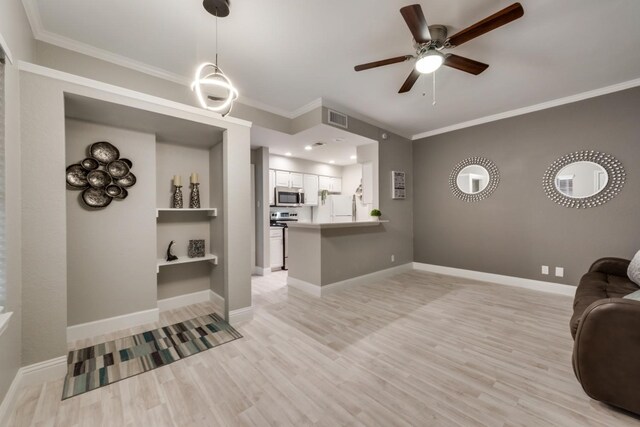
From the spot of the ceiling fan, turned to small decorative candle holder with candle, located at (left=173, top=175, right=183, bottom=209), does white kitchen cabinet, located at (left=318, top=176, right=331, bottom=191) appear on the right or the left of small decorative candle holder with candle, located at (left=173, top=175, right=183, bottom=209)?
right

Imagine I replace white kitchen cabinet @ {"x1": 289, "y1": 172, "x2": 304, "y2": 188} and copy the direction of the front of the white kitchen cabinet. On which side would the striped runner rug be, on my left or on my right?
on my right

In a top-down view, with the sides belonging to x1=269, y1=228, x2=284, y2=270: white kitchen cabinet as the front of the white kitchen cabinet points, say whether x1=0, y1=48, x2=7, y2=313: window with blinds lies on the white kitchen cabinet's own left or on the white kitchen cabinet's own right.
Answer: on the white kitchen cabinet's own right

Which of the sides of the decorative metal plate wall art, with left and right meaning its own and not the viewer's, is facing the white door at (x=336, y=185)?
left

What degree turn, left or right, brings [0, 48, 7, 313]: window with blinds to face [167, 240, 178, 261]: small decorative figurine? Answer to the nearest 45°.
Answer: approximately 45° to its left

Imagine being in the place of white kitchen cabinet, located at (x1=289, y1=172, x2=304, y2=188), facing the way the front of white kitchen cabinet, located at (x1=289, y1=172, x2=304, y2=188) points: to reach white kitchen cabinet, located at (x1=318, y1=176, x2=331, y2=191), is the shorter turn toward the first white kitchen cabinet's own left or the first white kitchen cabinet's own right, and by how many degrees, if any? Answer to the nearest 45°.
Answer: approximately 90° to the first white kitchen cabinet's own left

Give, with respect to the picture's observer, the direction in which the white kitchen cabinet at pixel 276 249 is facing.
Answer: facing the viewer and to the right of the viewer

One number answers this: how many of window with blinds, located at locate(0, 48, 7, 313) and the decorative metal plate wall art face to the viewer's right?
1

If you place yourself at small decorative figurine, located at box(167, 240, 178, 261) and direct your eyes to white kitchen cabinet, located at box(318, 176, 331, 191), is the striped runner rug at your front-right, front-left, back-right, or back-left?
back-right
